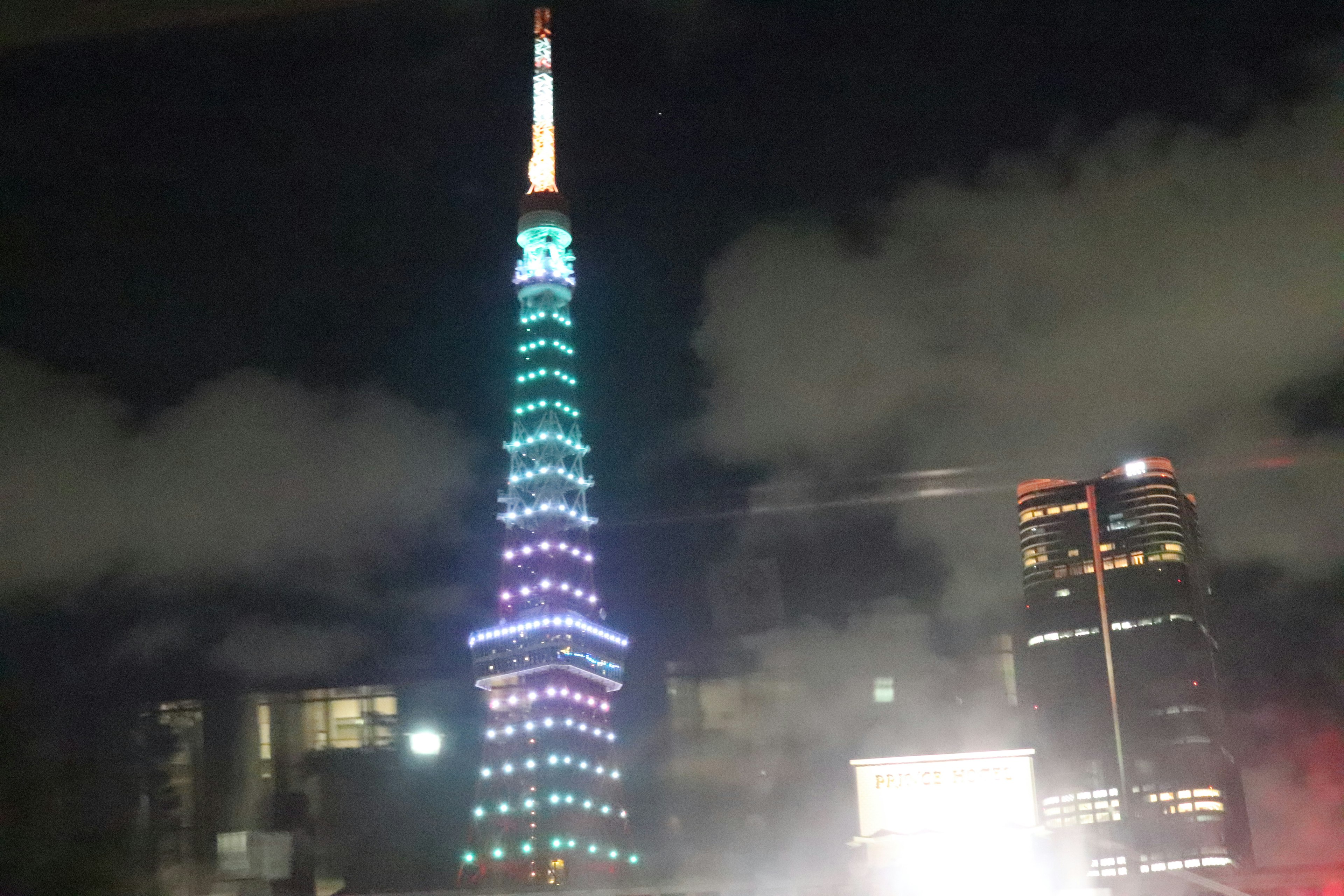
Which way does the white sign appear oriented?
toward the camera

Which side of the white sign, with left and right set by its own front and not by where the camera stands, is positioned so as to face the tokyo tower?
back

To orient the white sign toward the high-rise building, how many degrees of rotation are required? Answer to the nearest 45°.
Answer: approximately 180°
